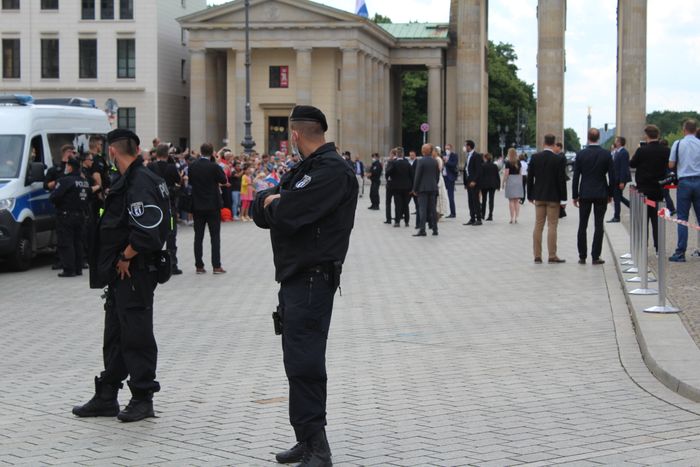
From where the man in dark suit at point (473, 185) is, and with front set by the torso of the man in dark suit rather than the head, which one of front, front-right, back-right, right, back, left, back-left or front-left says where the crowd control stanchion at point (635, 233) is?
front-left

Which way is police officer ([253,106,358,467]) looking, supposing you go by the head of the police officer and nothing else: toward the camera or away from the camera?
away from the camera

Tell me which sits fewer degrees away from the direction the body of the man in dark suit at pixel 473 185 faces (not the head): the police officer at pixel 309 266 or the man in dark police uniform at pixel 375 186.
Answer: the police officer

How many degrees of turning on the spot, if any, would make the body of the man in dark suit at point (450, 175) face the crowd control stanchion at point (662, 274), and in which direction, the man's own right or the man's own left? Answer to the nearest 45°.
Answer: approximately 45° to the man's own left

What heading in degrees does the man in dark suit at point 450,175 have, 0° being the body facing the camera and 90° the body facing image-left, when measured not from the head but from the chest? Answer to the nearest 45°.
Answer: approximately 45°

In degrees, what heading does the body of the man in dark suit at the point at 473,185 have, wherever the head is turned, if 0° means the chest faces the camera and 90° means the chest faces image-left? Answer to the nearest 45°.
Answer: approximately 45°

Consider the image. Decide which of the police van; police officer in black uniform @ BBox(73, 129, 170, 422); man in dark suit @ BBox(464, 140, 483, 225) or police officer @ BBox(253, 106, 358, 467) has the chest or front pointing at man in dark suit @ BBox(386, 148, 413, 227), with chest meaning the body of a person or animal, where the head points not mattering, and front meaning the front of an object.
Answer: man in dark suit @ BBox(464, 140, 483, 225)

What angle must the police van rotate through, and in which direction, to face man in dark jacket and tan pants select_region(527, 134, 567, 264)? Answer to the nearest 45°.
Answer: approximately 90° to its left
